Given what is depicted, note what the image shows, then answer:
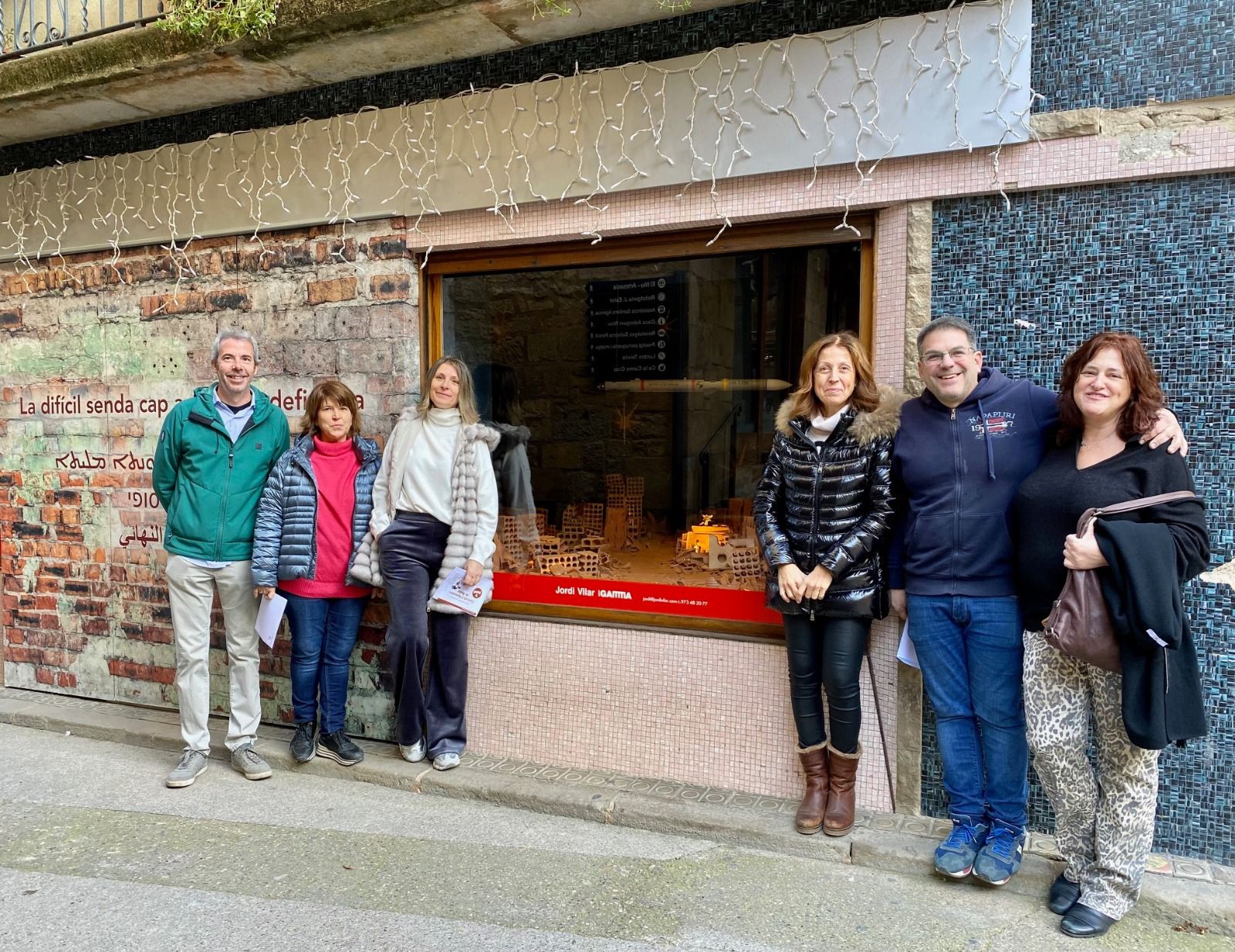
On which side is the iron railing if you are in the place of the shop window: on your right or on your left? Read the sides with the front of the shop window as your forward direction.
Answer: on your right

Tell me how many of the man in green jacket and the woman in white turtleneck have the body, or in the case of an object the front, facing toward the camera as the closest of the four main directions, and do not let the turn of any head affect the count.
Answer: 2

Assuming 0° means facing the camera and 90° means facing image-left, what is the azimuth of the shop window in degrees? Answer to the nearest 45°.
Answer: approximately 0°

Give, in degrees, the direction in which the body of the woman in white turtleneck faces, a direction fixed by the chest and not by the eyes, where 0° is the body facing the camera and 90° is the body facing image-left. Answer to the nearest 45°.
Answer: approximately 0°
